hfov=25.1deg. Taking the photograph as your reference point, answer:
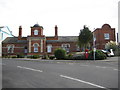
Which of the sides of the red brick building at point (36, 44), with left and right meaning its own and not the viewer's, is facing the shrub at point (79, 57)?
front

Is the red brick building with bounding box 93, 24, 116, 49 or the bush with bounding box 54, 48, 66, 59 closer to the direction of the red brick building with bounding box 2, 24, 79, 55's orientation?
the bush

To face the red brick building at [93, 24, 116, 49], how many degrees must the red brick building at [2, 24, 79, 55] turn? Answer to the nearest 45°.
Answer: approximately 90° to its left

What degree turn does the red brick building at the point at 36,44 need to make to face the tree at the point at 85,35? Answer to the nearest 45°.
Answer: approximately 45° to its left

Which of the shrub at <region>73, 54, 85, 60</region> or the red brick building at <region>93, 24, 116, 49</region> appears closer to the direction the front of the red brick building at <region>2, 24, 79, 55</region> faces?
the shrub

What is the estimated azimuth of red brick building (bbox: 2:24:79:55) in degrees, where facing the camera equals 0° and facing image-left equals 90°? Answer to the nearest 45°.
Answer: approximately 0°
